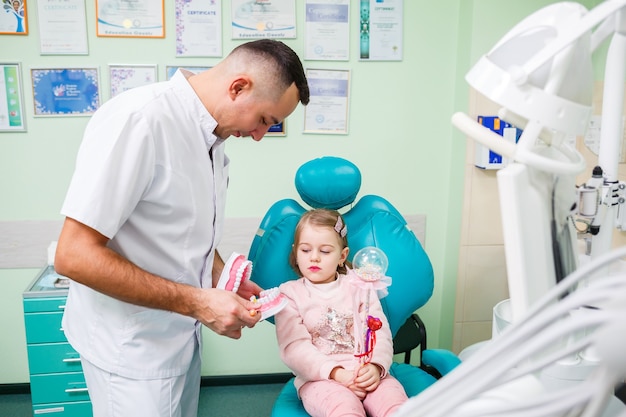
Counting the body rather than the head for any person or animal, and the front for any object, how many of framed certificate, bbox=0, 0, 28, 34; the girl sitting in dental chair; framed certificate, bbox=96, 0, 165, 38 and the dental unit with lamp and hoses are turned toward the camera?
3

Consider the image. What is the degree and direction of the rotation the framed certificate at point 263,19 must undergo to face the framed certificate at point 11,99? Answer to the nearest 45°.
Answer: approximately 90° to its right

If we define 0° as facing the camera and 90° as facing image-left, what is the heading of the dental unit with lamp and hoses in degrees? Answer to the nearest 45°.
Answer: approximately 90°

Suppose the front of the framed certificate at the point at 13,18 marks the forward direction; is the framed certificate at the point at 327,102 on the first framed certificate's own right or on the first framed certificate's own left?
on the first framed certificate's own left

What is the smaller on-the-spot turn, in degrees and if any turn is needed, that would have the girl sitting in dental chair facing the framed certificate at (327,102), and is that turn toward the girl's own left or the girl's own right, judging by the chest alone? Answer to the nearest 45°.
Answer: approximately 180°
